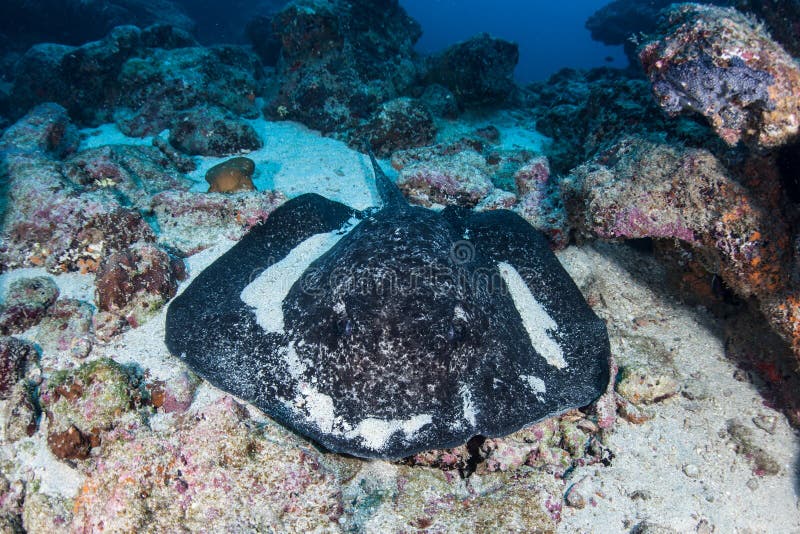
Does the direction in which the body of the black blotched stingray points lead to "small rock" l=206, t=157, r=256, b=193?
no

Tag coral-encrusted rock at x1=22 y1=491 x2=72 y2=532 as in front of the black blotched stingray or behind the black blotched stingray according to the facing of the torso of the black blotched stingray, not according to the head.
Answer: in front

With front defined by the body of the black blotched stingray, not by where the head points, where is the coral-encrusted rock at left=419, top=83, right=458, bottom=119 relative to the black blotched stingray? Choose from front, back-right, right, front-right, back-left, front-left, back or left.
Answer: back

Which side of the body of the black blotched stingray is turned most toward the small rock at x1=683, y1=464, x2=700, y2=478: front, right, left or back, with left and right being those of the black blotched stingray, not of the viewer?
left

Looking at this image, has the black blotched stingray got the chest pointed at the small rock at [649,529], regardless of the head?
no

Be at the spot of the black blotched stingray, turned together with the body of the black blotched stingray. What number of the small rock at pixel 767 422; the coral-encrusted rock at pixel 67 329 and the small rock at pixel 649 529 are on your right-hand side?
1

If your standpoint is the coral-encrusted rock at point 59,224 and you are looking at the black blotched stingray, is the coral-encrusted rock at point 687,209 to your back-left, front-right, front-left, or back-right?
front-left

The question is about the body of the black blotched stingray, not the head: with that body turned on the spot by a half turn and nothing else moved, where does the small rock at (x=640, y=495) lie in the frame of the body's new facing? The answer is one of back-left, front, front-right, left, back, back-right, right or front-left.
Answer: right

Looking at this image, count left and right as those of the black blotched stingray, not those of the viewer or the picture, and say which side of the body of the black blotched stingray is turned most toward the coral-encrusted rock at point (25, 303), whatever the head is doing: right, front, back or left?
right

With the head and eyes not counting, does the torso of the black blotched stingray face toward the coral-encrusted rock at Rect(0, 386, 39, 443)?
no

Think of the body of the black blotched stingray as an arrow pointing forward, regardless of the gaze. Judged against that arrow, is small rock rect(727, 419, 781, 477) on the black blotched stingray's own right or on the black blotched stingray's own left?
on the black blotched stingray's own left

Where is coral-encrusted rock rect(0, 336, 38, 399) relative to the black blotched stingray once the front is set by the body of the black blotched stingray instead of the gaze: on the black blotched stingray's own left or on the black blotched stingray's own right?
on the black blotched stingray's own right

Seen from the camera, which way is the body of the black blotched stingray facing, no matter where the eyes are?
toward the camera

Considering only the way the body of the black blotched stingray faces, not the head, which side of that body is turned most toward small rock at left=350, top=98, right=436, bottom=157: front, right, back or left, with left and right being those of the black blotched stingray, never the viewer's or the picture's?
back
